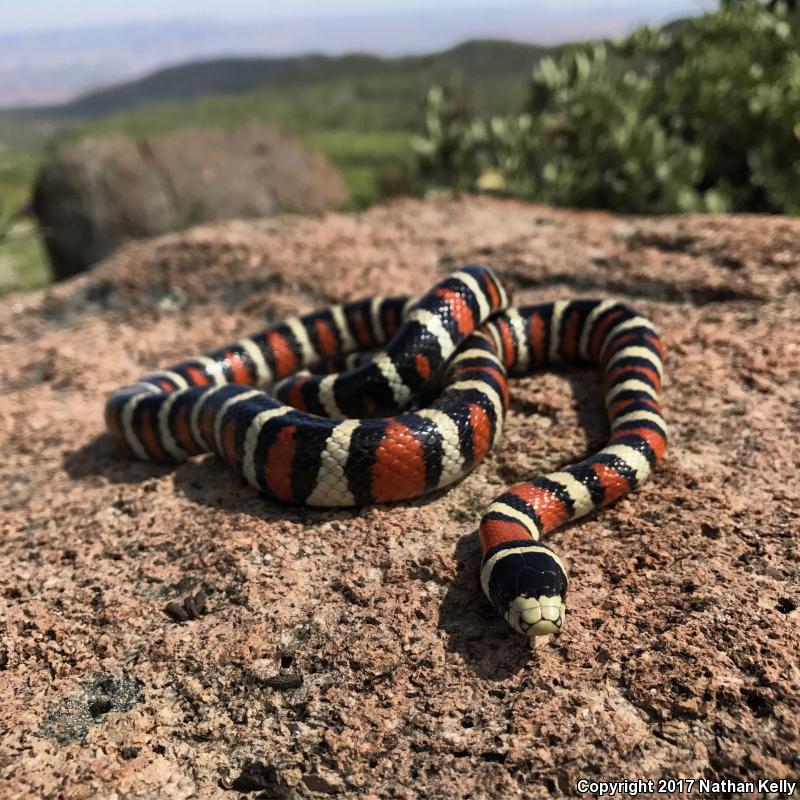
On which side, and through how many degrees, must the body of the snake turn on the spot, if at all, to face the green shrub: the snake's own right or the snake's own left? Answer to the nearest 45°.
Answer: approximately 135° to the snake's own left

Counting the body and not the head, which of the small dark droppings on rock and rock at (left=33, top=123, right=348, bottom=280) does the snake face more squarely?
the small dark droppings on rock

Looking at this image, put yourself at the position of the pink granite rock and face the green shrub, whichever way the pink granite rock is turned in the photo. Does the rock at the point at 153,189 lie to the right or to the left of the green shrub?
left

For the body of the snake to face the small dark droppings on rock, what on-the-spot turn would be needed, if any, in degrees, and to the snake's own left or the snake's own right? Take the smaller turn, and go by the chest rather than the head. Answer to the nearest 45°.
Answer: approximately 45° to the snake's own right

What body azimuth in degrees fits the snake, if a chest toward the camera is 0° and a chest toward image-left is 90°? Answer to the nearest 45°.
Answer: approximately 0°

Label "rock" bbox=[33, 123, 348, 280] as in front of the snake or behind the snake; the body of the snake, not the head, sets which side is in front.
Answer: behind
